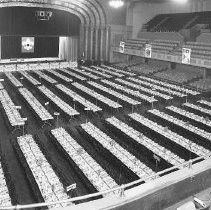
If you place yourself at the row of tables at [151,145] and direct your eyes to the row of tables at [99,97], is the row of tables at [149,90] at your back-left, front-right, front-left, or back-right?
front-right

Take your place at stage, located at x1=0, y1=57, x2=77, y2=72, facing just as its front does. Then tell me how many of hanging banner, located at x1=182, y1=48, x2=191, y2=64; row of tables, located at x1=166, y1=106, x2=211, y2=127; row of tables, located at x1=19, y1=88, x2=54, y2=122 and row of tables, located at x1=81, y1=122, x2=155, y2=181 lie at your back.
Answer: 0

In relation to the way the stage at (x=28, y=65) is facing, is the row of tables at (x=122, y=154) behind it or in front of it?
in front

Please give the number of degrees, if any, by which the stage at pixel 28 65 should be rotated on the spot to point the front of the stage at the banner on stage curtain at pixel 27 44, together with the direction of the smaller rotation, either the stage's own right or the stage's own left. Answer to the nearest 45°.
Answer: approximately 135° to the stage's own left

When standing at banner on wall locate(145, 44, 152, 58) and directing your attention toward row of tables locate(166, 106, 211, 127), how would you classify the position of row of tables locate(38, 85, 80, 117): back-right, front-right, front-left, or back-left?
front-right

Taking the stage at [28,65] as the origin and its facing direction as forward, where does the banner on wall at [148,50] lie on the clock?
The banner on wall is roughly at 11 o'clock from the stage.

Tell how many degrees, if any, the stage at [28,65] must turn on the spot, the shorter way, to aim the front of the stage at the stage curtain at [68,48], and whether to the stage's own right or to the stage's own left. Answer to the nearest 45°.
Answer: approximately 90° to the stage's own left

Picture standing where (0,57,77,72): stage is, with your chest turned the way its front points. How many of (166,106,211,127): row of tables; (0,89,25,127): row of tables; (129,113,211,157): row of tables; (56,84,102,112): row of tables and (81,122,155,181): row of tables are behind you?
0

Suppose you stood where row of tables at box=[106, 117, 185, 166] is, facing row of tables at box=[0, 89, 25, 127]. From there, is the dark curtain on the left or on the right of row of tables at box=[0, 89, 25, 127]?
right

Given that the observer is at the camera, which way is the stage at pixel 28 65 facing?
facing the viewer and to the right of the viewer

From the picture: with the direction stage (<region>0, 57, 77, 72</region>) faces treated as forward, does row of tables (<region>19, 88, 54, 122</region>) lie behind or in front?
in front

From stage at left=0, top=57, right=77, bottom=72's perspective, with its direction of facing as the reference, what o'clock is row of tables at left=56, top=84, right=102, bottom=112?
The row of tables is roughly at 1 o'clock from the stage.
